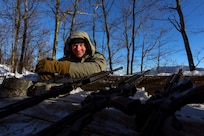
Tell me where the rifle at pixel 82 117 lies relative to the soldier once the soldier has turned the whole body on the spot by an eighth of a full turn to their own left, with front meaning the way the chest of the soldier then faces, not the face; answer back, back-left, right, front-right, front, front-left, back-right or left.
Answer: front-right

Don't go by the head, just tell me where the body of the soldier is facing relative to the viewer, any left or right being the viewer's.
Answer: facing the viewer

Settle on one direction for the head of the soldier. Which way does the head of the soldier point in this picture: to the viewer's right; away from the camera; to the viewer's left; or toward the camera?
toward the camera

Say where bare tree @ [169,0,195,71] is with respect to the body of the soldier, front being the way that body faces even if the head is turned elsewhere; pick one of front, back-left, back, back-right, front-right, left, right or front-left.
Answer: back-left
